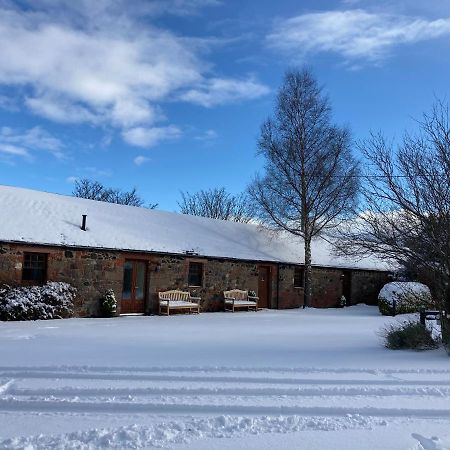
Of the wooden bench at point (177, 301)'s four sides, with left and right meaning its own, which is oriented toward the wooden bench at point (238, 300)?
left

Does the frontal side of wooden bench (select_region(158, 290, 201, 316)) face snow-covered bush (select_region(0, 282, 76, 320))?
no

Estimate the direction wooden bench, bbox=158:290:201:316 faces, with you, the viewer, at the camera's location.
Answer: facing the viewer and to the right of the viewer

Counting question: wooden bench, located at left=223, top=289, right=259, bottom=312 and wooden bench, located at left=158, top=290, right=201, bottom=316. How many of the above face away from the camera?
0

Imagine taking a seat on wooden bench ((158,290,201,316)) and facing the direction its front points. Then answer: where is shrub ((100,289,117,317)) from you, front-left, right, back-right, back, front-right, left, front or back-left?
right

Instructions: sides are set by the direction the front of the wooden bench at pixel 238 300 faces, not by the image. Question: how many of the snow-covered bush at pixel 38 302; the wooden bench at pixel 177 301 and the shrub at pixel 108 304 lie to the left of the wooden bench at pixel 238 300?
0

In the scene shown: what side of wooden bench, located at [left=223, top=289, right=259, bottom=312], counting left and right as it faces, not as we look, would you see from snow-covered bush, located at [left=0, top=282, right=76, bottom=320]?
right

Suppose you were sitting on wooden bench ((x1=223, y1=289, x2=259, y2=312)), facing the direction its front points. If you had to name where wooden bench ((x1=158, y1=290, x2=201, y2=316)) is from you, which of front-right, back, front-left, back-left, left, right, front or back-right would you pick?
right

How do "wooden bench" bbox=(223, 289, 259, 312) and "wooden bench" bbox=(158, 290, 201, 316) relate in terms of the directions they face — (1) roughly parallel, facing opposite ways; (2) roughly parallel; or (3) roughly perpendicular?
roughly parallel

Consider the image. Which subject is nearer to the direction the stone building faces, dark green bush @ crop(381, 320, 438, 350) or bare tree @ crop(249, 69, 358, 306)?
the dark green bush

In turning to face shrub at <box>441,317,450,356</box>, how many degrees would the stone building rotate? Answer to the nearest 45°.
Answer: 0° — it already faces it

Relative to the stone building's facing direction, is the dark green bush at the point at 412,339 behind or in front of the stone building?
in front

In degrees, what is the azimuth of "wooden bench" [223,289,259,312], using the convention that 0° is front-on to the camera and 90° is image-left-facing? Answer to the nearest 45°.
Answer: approximately 315°

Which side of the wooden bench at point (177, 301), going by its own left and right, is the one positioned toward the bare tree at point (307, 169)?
left

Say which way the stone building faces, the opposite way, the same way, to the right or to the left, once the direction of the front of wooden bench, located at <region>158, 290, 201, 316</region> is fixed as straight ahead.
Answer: the same way

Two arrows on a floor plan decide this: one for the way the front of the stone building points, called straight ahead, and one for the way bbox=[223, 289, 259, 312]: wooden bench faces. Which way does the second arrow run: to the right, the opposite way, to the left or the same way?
the same way

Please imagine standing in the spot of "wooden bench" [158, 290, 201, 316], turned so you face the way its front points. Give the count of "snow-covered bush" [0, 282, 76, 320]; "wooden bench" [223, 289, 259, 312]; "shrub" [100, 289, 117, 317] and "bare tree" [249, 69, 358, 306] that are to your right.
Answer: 2
